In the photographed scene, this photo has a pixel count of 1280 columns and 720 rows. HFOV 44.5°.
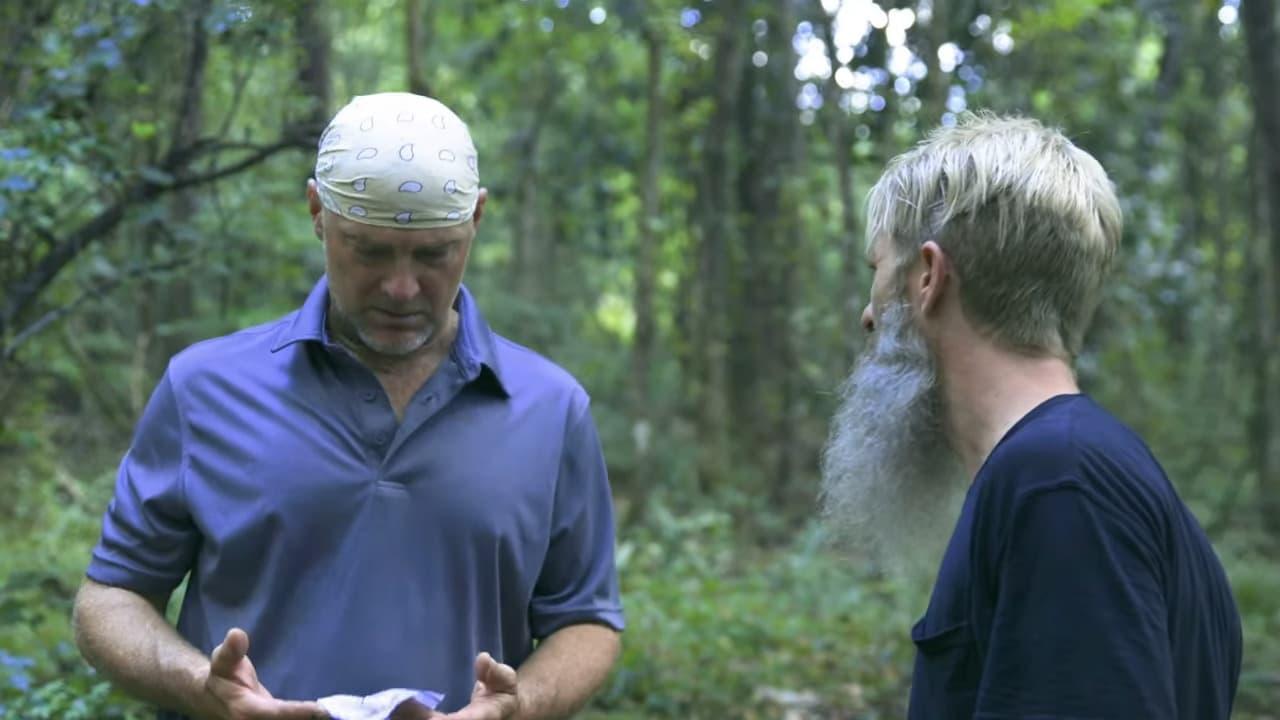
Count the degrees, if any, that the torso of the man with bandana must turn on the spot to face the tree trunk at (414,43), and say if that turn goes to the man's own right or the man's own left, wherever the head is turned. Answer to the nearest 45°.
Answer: approximately 180°

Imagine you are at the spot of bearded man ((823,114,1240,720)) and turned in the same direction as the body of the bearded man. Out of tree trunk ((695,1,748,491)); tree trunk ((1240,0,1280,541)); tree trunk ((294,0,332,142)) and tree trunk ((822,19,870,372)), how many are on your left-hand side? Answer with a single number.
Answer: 0

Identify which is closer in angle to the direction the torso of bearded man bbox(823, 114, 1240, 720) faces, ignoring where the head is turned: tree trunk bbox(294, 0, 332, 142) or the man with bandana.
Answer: the man with bandana

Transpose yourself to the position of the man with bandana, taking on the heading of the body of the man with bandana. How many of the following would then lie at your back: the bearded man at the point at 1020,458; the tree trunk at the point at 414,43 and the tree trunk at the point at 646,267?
2

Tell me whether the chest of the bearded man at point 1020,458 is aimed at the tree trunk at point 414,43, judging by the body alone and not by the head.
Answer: no

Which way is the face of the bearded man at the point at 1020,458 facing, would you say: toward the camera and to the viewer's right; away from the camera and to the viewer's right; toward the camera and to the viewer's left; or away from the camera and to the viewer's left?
away from the camera and to the viewer's left

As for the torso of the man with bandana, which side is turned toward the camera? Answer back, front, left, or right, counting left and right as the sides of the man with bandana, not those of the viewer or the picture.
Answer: front

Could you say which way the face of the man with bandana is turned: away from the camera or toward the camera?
toward the camera

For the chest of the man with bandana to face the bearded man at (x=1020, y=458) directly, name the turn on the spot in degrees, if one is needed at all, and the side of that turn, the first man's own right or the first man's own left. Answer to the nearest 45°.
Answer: approximately 45° to the first man's own left

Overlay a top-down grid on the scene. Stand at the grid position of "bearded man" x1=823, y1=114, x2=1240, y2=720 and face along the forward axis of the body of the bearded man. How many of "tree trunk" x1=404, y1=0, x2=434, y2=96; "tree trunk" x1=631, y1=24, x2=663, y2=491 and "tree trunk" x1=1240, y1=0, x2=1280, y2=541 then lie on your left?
0

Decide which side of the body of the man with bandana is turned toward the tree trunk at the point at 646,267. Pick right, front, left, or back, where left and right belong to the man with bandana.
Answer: back

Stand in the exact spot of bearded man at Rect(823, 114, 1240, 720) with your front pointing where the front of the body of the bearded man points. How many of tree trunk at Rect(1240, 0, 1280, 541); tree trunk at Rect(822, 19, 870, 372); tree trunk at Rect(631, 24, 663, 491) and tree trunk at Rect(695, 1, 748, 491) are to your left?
0

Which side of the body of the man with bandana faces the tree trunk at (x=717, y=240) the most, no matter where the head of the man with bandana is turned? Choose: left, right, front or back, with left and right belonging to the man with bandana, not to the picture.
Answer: back

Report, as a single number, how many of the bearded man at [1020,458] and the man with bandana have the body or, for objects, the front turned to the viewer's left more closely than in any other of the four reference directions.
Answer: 1

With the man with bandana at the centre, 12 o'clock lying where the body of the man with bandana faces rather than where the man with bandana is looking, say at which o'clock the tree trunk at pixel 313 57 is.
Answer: The tree trunk is roughly at 6 o'clock from the man with bandana.

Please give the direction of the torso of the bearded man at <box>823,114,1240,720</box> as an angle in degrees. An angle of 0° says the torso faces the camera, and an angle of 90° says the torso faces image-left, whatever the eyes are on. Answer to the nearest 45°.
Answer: approximately 90°

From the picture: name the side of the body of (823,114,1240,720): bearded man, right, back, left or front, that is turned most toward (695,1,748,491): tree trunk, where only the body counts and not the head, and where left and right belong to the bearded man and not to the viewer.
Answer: right

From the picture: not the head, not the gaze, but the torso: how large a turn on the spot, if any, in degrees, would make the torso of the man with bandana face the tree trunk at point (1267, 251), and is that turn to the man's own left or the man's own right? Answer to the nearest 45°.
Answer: approximately 135° to the man's own left
